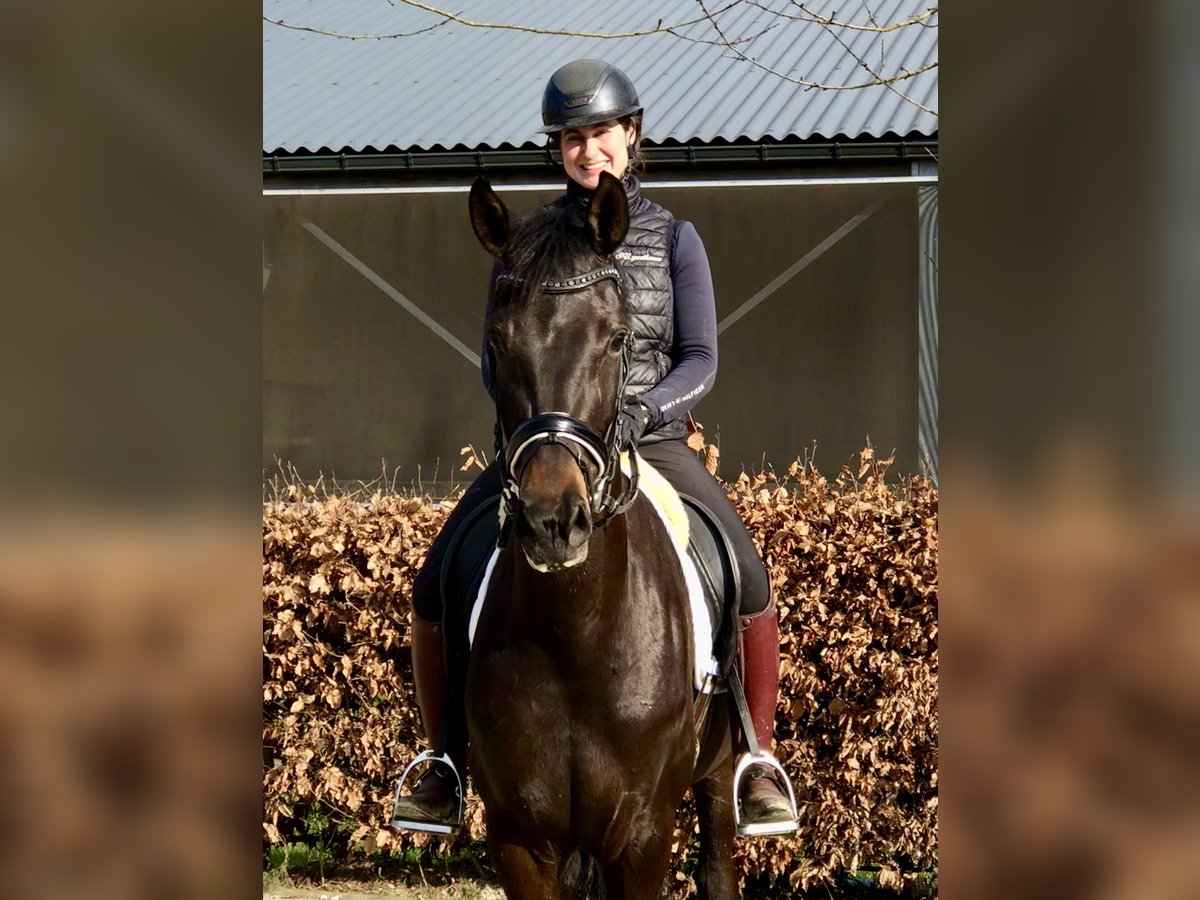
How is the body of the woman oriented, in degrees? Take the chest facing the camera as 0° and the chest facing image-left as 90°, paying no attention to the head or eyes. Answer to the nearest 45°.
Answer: approximately 0°

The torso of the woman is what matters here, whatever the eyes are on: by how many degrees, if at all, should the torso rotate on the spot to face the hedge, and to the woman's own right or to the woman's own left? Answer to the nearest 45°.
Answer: approximately 180°

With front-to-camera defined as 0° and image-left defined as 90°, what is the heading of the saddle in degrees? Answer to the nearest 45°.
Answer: approximately 0°

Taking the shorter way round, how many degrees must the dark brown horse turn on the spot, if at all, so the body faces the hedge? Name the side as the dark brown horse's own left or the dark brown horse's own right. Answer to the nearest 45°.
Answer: approximately 180°

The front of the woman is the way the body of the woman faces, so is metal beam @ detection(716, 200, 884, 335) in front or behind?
behind

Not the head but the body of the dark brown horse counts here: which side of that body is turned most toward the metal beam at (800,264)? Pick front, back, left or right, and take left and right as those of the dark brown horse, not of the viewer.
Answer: back
